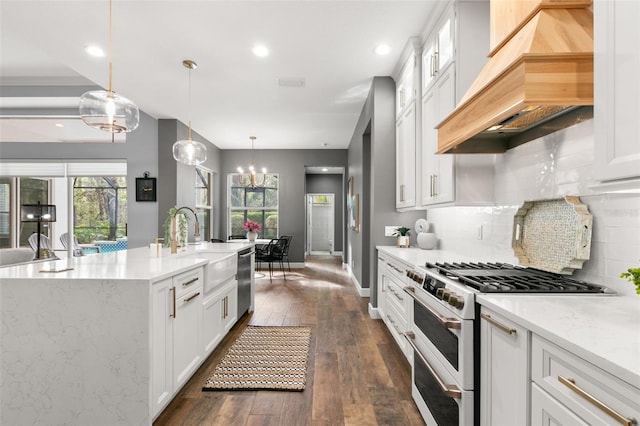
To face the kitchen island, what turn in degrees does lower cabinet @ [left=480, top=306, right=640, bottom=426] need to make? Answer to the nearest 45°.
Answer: approximately 45° to its right

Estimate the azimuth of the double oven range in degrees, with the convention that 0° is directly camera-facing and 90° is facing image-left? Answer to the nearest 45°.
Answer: approximately 45°

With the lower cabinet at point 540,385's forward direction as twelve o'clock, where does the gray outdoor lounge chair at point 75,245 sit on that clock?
The gray outdoor lounge chair is roughly at 2 o'clock from the lower cabinet.

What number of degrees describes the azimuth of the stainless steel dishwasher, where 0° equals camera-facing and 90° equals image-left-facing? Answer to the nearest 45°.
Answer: approximately 270°

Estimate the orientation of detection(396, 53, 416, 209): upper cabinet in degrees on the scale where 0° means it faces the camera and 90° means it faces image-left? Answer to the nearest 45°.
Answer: approximately 90°

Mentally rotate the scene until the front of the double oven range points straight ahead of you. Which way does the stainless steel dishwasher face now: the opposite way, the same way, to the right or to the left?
the opposite way

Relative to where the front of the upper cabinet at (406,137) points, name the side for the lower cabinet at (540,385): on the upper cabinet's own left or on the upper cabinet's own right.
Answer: on the upper cabinet's own left

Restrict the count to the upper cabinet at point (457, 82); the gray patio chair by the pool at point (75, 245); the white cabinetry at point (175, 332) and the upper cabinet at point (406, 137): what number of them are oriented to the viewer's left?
2

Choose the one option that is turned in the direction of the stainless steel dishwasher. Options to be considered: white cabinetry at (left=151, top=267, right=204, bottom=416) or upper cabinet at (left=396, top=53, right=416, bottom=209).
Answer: the upper cabinet

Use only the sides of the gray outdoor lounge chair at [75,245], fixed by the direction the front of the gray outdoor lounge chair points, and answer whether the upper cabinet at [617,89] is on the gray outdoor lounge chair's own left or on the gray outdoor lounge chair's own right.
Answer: on the gray outdoor lounge chair's own right
